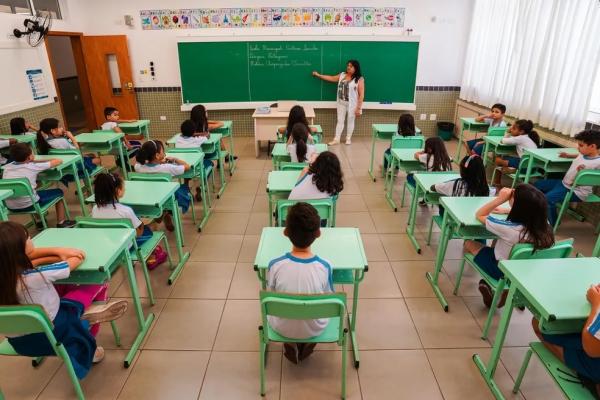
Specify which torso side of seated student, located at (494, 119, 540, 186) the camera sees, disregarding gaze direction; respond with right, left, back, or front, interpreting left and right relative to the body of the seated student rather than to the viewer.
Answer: left

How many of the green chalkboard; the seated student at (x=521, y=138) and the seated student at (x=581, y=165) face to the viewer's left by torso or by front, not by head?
2

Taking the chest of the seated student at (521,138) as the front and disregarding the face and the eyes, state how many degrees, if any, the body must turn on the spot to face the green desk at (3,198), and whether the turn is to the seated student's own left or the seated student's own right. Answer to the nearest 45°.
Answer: approximately 45° to the seated student's own left

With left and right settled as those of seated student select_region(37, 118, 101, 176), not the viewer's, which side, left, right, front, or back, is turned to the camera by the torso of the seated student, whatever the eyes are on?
right

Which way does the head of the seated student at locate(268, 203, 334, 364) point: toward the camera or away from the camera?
away from the camera

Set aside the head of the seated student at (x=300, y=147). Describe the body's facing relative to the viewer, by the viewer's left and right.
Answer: facing away from the viewer

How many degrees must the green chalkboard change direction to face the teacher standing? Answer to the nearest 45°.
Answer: approximately 90° to its left

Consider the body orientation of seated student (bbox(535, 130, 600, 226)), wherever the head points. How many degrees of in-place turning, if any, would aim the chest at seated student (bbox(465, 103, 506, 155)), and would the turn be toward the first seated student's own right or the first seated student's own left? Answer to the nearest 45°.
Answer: approximately 45° to the first seated student's own right

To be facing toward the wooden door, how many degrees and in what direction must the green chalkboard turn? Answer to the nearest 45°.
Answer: approximately 90° to its right

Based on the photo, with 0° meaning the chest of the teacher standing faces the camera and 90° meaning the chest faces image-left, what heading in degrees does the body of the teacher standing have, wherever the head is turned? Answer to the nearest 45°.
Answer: approximately 45°

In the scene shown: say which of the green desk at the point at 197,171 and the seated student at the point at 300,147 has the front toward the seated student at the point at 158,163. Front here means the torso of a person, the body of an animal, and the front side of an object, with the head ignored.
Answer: the green desk

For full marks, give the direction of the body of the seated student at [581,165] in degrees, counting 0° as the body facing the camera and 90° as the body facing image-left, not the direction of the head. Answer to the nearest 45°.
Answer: approximately 90°

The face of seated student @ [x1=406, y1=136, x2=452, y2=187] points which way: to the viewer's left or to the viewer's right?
to the viewer's left

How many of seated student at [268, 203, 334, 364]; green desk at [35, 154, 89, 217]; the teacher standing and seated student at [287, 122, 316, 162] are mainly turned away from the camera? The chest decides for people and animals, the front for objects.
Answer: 2

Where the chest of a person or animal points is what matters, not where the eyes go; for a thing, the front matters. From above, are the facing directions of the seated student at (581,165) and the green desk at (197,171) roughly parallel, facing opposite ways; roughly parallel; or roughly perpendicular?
roughly perpendicular

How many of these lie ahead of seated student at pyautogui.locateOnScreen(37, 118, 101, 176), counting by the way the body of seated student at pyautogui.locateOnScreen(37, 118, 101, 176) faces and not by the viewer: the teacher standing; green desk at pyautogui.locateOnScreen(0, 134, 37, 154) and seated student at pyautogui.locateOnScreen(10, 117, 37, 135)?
1

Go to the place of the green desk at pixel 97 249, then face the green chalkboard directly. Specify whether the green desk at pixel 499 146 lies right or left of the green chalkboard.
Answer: right

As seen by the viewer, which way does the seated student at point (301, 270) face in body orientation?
away from the camera
